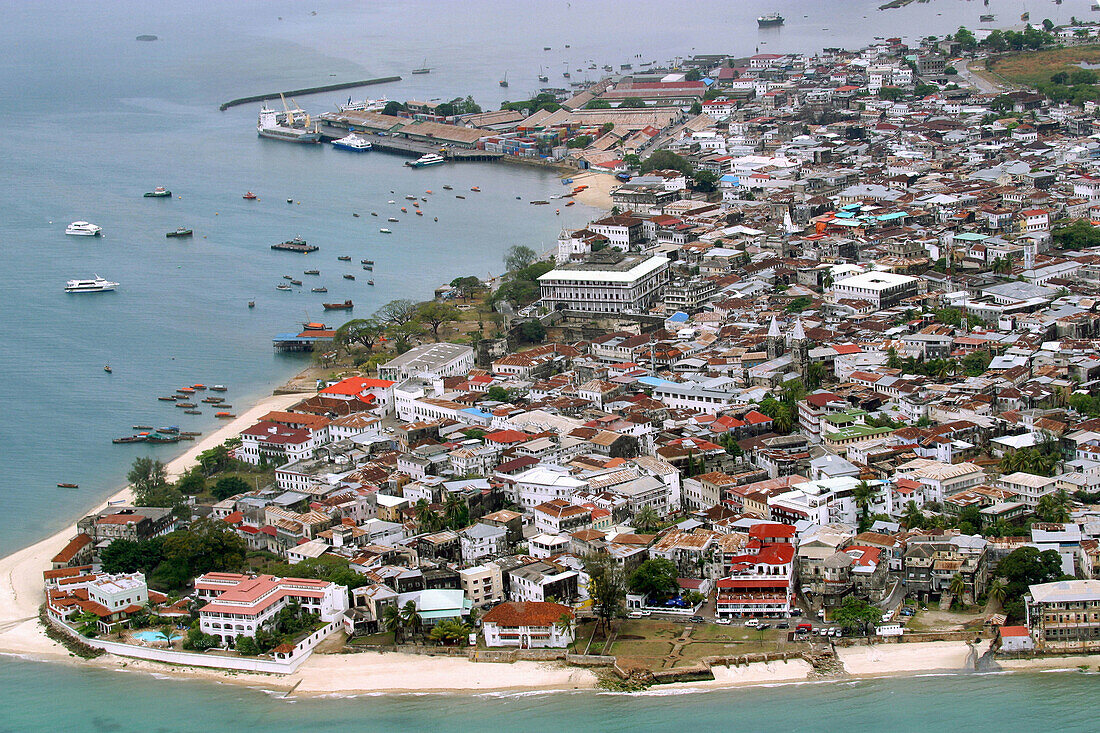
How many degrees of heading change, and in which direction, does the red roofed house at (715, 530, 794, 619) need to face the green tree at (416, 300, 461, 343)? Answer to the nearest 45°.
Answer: approximately 135° to its right

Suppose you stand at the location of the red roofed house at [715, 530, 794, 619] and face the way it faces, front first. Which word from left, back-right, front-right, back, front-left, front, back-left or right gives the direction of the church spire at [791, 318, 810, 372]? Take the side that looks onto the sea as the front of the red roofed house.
back

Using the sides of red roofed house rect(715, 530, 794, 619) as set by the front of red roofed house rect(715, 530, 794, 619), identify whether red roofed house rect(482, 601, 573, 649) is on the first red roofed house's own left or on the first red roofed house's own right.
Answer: on the first red roofed house's own right

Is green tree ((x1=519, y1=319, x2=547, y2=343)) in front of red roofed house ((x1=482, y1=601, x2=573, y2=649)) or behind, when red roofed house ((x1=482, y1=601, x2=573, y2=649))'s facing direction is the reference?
behind

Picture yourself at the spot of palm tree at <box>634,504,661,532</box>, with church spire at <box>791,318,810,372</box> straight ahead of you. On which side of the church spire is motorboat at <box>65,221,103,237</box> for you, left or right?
left

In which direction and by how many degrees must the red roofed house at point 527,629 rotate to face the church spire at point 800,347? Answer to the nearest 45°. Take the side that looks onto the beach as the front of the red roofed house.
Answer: approximately 135° to its left
